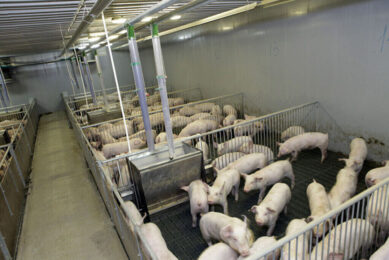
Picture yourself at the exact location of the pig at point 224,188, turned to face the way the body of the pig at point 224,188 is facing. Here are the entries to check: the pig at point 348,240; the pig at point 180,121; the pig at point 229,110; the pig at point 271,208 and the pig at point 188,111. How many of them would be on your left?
2

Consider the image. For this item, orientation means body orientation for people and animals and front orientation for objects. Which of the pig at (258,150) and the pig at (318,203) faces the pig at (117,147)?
the pig at (258,150)

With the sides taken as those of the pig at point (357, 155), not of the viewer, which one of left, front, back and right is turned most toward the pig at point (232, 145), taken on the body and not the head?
right

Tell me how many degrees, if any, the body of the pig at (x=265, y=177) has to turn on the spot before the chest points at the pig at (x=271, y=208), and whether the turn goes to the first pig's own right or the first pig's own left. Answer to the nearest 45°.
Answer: approximately 45° to the first pig's own left

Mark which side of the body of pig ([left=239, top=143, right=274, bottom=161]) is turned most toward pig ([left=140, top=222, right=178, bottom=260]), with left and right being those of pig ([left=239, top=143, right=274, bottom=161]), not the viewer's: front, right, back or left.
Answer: left

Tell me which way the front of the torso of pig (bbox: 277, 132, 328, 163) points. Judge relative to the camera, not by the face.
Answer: to the viewer's left

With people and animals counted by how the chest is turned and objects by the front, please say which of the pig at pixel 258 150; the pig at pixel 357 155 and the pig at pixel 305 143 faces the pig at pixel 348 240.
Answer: the pig at pixel 357 155
